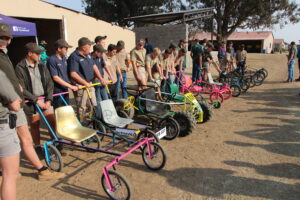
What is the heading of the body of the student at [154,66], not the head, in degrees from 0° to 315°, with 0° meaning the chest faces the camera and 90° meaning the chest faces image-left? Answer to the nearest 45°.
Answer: approximately 315°

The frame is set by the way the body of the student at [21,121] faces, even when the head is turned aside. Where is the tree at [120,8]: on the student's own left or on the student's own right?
on the student's own left

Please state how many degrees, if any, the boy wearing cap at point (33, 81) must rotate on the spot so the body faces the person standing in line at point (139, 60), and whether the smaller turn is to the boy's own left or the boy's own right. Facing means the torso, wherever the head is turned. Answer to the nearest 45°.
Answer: approximately 90° to the boy's own left

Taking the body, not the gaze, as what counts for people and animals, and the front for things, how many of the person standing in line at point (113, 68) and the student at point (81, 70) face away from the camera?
0

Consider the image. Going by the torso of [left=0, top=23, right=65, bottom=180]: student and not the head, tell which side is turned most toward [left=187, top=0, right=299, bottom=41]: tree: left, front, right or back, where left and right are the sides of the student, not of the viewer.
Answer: left
